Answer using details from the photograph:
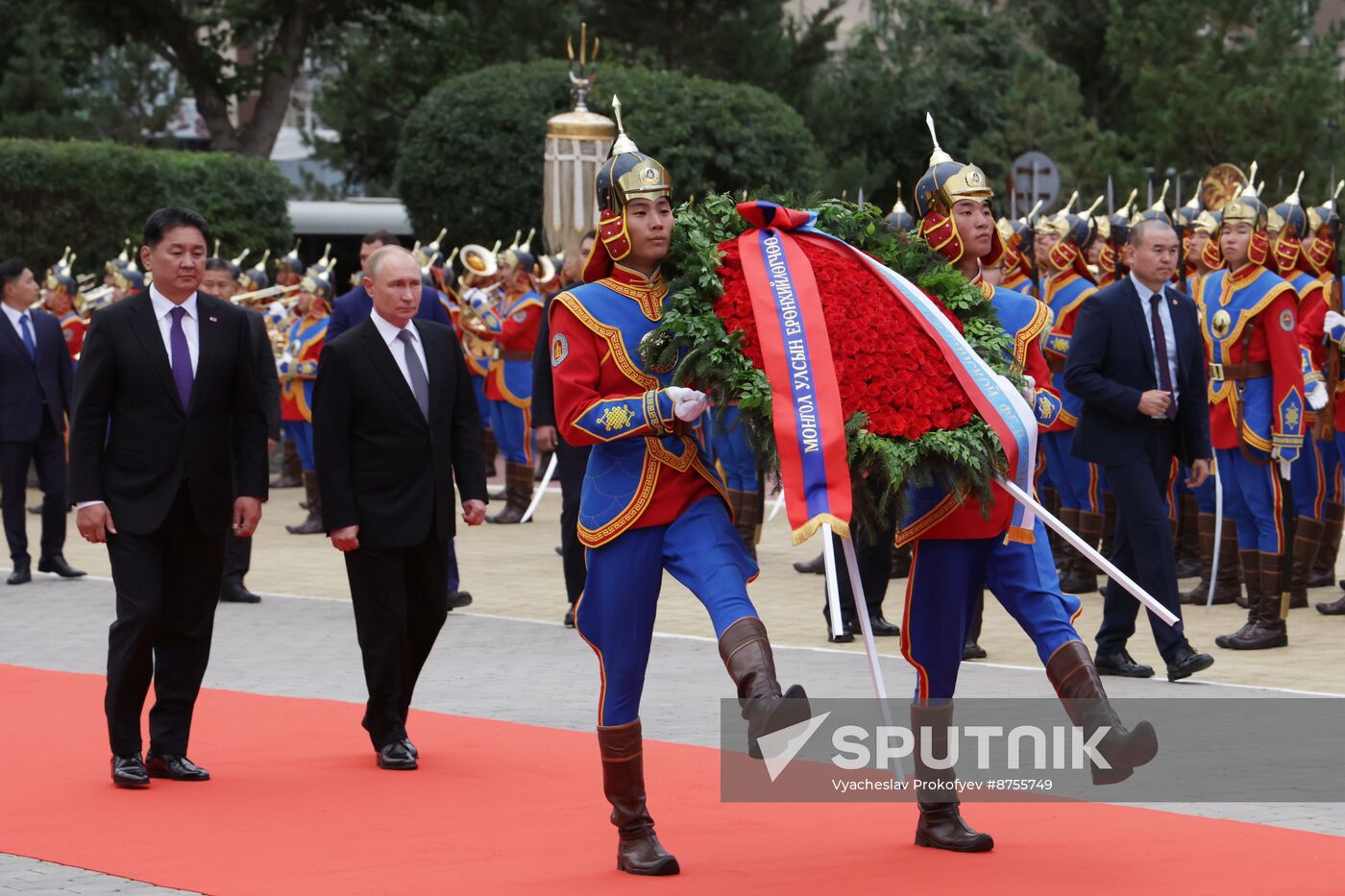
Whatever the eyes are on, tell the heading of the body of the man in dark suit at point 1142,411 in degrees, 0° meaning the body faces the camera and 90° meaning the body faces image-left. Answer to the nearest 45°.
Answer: approximately 315°

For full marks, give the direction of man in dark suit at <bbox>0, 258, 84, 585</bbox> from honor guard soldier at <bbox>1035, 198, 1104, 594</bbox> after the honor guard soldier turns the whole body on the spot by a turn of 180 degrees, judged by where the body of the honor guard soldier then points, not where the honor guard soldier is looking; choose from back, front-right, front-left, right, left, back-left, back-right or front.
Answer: back-left

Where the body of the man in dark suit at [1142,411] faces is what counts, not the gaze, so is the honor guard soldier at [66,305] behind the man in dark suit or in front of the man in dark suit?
behind

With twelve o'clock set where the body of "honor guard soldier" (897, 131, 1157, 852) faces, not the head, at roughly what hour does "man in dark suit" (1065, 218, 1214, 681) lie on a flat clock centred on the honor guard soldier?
The man in dark suit is roughly at 8 o'clock from the honor guard soldier.

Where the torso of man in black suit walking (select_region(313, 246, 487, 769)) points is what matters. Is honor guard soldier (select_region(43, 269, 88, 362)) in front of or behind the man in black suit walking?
behind

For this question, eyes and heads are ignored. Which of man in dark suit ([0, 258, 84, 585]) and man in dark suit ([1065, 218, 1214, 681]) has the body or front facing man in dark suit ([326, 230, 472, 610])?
man in dark suit ([0, 258, 84, 585])
